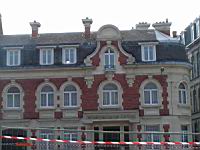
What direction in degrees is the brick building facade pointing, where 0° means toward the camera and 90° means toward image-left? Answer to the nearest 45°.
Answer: approximately 0°

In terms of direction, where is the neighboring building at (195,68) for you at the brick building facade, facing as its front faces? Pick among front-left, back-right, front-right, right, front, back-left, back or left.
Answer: back-left
